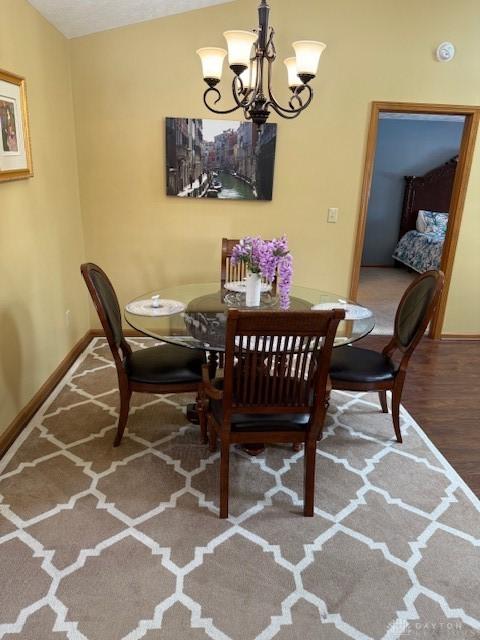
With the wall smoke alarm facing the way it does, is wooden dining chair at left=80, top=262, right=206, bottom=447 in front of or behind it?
in front

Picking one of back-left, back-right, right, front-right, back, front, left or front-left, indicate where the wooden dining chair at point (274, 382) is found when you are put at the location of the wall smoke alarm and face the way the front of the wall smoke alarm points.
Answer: front

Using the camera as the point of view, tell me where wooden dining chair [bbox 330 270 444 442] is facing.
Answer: facing to the left of the viewer

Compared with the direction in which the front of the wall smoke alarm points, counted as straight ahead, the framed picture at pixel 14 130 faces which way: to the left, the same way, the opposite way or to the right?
to the left

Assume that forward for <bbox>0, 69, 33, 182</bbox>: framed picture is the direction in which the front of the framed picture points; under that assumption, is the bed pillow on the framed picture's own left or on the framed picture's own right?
on the framed picture's own left

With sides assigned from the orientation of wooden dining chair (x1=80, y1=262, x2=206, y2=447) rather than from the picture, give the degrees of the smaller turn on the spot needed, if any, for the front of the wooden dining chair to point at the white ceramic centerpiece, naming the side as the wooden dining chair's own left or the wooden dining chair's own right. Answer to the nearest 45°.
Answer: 0° — it already faces it

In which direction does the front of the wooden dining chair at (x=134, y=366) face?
to the viewer's right

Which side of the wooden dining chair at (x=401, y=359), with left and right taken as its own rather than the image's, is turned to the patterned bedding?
right

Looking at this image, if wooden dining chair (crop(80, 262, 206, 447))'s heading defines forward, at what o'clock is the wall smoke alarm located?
The wall smoke alarm is roughly at 11 o'clock from the wooden dining chair.

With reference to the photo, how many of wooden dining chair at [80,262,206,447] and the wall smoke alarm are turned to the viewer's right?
1

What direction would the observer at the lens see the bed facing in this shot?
facing the viewer and to the left of the viewer

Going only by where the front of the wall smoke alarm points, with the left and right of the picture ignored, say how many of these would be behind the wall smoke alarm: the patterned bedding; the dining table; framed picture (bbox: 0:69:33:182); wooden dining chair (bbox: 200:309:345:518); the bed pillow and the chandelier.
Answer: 2

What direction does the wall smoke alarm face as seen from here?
toward the camera

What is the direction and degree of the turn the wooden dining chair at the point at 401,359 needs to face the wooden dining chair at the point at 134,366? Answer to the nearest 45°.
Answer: approximately 45° to its left

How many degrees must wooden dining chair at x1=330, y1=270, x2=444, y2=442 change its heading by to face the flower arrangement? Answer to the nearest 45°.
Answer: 0° — it already faces it

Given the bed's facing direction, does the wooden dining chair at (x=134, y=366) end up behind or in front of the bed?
in front

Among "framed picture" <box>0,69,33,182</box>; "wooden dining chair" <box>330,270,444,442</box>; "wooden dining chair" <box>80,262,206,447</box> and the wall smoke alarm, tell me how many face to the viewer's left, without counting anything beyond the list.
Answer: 1

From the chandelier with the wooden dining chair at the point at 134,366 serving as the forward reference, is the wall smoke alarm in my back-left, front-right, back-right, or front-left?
back-right

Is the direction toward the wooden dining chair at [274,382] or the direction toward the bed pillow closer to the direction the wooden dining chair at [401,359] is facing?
the wooden dining chair
